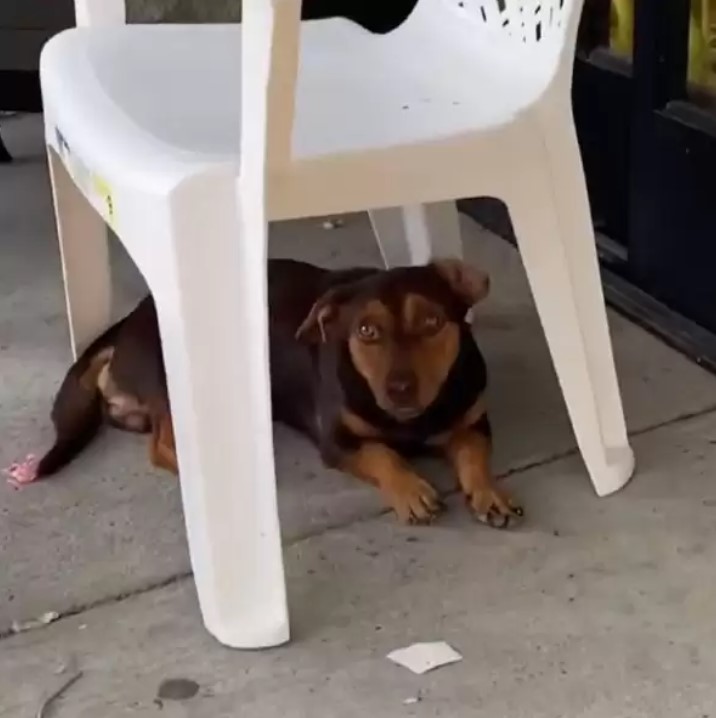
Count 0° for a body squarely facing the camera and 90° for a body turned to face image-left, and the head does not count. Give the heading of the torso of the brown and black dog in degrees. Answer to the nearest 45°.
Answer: approximately 315°
